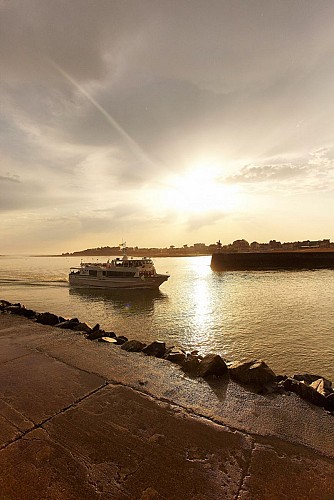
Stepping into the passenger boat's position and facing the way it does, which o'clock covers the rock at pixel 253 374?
The rock is roughly at 3 o'clock from the passenger boat.

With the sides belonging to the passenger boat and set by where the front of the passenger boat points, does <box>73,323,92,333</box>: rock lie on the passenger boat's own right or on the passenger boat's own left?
on the passenger boat's own right

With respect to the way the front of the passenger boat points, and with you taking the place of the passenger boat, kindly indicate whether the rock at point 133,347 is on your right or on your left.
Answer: on your right

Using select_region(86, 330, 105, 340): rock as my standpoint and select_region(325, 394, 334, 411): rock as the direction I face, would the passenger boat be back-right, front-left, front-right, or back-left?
back-left

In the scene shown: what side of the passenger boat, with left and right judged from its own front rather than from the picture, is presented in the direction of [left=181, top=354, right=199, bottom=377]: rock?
right

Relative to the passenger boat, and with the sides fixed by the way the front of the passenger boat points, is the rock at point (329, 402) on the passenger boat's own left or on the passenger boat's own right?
on the passenger boat's own right

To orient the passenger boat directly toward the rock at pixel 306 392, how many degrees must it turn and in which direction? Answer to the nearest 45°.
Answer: approximately 90° to its right

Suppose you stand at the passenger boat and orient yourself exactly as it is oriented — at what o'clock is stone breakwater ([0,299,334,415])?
The stone breakwater is roughly at 3 o'clock from the passenger boat.

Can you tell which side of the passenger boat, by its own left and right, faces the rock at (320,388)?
right

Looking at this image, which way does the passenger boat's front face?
to the viewer's right
